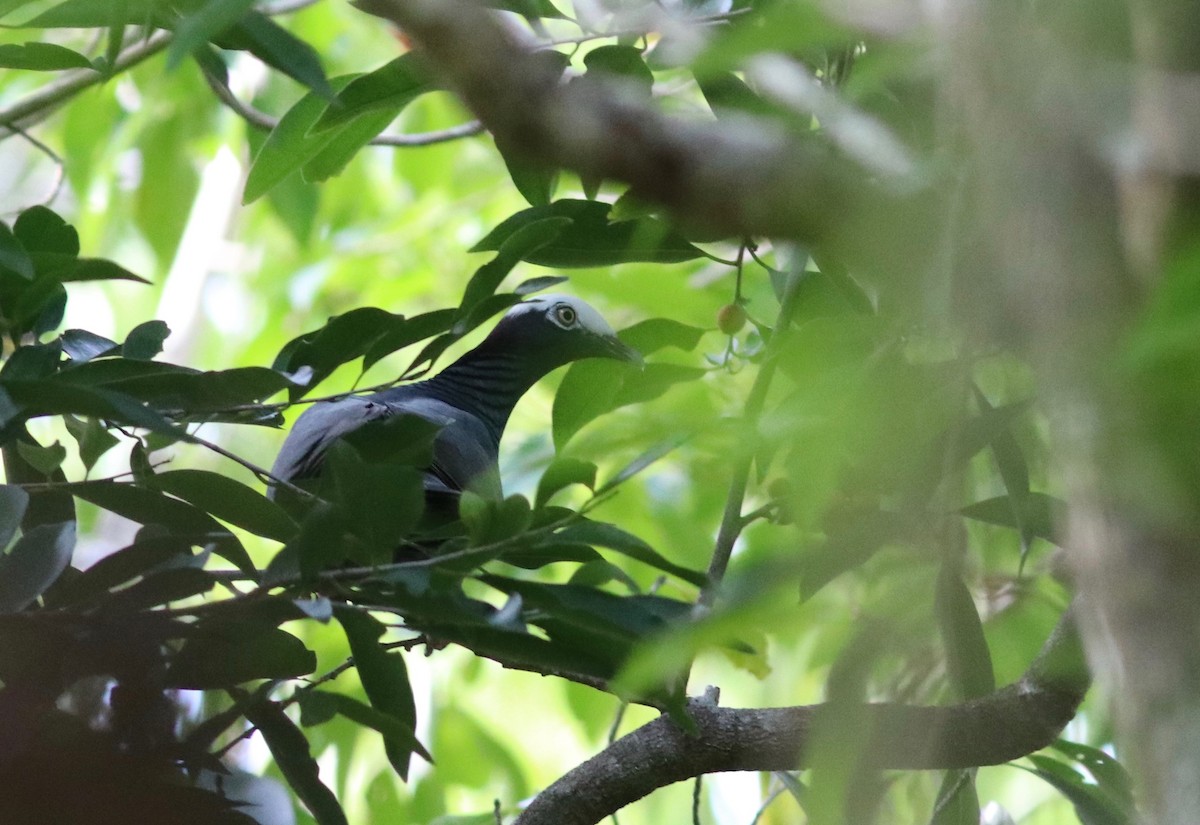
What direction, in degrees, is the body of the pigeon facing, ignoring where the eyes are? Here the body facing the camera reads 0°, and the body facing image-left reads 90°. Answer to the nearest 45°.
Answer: approximately 270°

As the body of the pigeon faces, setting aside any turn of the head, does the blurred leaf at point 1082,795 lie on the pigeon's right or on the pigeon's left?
on the pigeon's right
